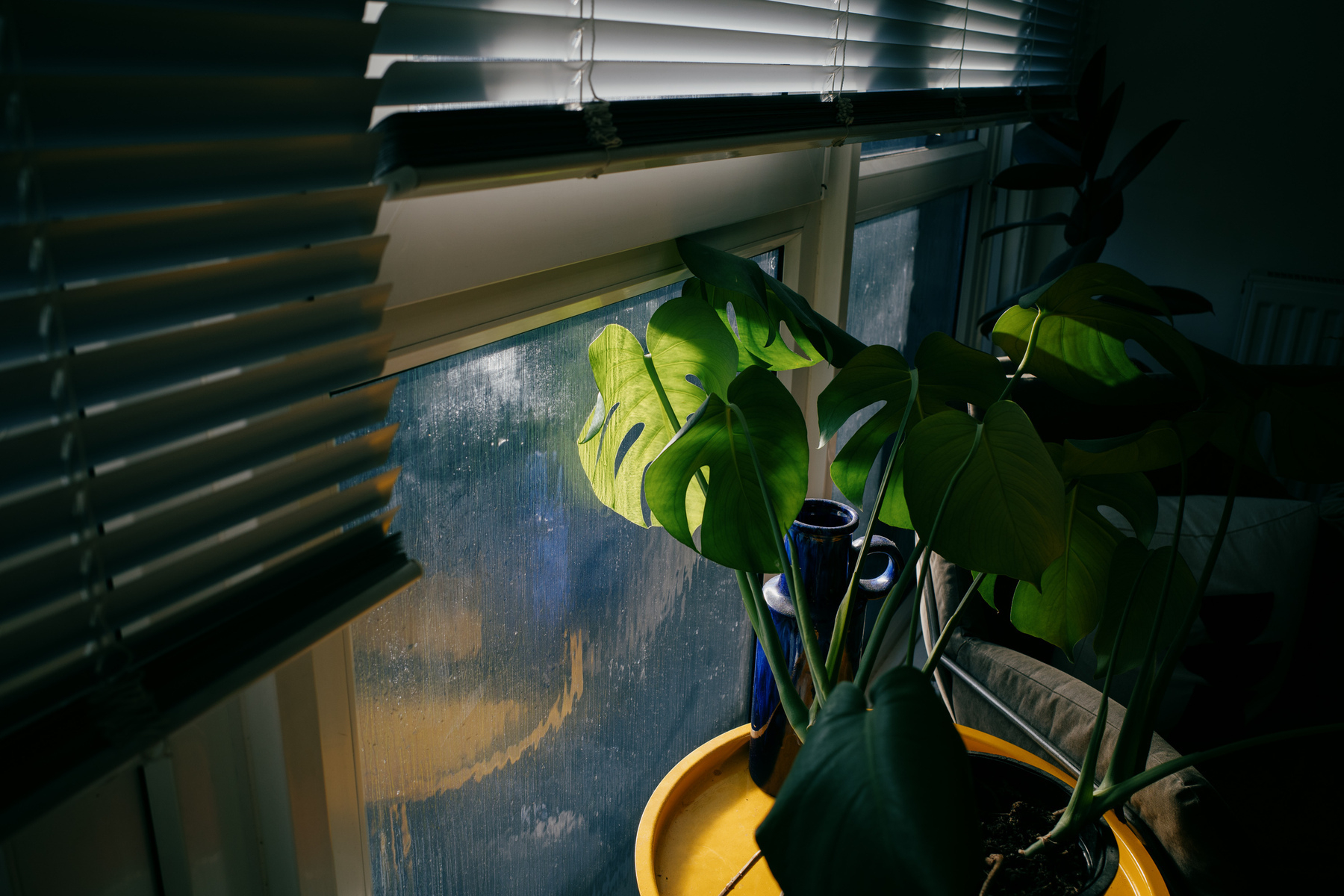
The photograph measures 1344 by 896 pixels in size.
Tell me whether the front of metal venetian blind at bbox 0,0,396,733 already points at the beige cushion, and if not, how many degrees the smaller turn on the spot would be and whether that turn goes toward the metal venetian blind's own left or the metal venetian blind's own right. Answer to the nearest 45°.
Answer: approximately 45° to the metal venetian blind's own left

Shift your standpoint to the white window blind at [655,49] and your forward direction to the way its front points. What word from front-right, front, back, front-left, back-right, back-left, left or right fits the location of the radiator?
left

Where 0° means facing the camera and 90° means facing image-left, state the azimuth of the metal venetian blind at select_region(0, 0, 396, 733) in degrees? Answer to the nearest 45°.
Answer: approximately 315°

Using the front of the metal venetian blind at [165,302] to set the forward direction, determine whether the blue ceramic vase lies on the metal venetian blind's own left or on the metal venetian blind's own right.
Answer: on the metal venetian blind's own left

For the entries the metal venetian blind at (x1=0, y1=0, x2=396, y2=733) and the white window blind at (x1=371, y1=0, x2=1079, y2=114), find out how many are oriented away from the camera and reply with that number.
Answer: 0

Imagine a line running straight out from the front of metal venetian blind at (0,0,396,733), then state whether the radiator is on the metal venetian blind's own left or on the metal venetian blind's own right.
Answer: on the metal venetian blind's own left

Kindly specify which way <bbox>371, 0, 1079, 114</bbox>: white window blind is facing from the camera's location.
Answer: facing the viewer and to the right of the viewer
